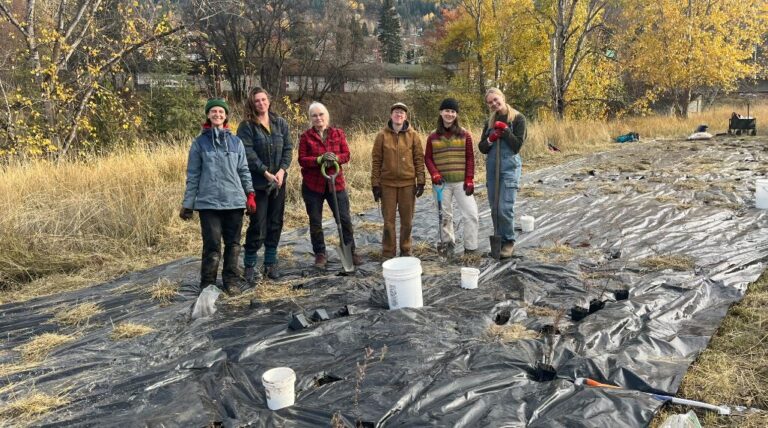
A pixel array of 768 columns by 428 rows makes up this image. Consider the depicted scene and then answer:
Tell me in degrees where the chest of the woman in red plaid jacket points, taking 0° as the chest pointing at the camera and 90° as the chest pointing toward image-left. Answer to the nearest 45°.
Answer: approximately 0°

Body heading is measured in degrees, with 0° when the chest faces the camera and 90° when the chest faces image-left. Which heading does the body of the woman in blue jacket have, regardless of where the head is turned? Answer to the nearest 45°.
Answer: approximately 0°

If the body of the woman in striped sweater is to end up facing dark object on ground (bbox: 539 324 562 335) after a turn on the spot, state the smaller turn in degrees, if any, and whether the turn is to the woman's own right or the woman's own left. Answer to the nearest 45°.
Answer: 0° — they already face it

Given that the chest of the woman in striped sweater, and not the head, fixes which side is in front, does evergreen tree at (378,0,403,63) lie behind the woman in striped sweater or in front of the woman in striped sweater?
behind

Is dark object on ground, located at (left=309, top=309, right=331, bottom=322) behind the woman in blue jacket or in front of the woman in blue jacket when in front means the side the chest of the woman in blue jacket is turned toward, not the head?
in front

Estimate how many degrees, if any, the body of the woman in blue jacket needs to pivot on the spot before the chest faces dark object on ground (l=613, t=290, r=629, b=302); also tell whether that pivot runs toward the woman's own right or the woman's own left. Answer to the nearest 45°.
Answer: approximately 45° to the woman's own left

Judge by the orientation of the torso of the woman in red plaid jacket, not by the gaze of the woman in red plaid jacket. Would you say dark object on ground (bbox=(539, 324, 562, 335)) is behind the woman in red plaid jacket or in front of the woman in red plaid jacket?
in front

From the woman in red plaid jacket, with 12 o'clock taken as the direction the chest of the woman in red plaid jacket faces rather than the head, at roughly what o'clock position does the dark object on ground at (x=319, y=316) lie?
The dark object on ground is roughly at 12 o'clock from the woman in red plaid jacket.
